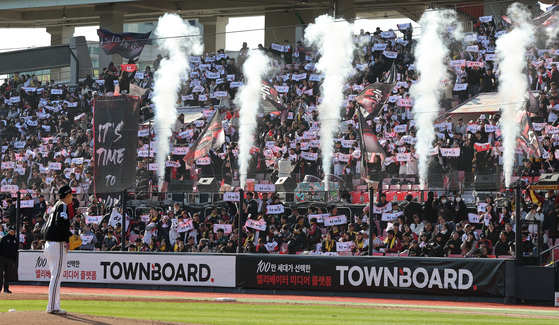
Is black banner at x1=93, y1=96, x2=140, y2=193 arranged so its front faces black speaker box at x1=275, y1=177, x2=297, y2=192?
no

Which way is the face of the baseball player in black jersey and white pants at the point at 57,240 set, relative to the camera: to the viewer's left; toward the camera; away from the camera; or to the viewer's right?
to the viewer's right

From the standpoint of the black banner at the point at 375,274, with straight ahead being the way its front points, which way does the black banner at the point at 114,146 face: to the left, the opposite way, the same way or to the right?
the same way

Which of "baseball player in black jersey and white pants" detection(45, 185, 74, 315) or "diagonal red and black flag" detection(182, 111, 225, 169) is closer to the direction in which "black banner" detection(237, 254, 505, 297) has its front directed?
the baseball player in black jersey and white pants

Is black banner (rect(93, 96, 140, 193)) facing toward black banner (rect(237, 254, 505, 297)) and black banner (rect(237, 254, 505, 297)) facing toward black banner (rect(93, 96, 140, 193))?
no

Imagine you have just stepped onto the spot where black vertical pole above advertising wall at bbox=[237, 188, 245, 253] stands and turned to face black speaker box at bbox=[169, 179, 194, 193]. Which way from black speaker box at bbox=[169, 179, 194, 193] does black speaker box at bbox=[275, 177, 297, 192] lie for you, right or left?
right

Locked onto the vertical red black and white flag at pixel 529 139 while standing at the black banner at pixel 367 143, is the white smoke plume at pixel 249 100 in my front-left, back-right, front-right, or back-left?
back-left

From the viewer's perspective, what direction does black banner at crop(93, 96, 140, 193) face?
toward the camera

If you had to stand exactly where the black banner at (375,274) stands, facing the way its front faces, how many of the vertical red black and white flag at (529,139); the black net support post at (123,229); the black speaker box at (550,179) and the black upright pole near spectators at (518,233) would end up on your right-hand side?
1

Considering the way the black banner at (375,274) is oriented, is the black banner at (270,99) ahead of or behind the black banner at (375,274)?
behind

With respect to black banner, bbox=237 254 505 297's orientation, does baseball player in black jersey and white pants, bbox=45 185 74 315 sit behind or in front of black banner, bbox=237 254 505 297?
in front

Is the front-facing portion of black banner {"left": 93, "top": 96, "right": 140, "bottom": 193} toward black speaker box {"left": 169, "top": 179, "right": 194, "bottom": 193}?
no

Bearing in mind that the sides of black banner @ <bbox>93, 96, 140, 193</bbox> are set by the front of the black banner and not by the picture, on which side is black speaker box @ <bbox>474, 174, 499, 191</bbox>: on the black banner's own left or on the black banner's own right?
on the black banner's own left

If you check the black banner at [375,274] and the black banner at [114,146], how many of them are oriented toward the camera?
2

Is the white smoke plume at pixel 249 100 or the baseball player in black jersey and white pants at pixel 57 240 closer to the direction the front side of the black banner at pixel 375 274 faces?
the baseball player in black jersey and white pants

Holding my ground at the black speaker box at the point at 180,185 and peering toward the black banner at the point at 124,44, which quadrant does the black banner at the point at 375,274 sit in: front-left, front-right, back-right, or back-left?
back-right

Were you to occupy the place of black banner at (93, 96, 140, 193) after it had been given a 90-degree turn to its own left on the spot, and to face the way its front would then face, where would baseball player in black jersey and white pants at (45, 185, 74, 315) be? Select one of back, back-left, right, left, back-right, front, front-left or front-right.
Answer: right

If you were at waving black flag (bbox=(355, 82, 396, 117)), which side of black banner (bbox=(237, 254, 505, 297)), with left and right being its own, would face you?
back

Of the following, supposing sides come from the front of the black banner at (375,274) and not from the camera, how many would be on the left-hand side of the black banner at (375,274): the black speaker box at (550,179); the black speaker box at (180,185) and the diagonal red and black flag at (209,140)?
1
